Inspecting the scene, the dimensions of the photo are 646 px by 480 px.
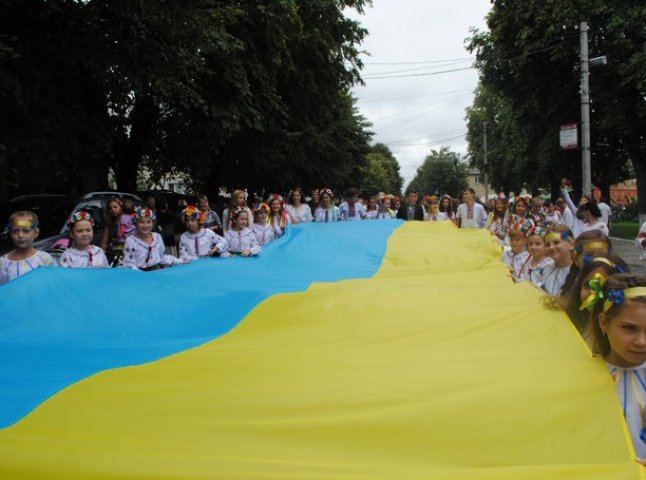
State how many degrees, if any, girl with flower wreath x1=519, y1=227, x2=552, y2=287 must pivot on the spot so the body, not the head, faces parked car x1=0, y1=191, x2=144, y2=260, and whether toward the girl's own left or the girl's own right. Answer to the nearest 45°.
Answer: approximately 45° to the girl's own right

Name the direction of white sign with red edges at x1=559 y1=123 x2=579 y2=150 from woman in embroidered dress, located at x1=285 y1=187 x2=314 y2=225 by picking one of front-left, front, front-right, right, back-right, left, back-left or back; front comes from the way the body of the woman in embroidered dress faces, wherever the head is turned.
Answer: back-left

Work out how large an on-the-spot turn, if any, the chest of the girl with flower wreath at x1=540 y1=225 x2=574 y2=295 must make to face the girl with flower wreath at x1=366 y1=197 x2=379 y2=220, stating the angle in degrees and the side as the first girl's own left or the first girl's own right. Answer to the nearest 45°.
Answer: approximately 90° to the first girl's own right

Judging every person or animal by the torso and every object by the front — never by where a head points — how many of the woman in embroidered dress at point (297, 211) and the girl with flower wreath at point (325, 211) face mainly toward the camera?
2

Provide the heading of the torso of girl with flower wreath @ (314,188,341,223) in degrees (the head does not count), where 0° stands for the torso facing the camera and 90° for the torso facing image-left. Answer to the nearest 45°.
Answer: approximately 0°

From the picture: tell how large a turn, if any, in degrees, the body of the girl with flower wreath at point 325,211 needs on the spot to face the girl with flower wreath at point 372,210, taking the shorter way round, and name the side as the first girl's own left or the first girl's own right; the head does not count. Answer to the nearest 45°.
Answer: approximately 135° to the first girl's own left

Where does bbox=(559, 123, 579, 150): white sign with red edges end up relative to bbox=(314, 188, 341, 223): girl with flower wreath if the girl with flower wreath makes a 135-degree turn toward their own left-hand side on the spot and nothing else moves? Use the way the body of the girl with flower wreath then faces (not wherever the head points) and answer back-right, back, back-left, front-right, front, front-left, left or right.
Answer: front
